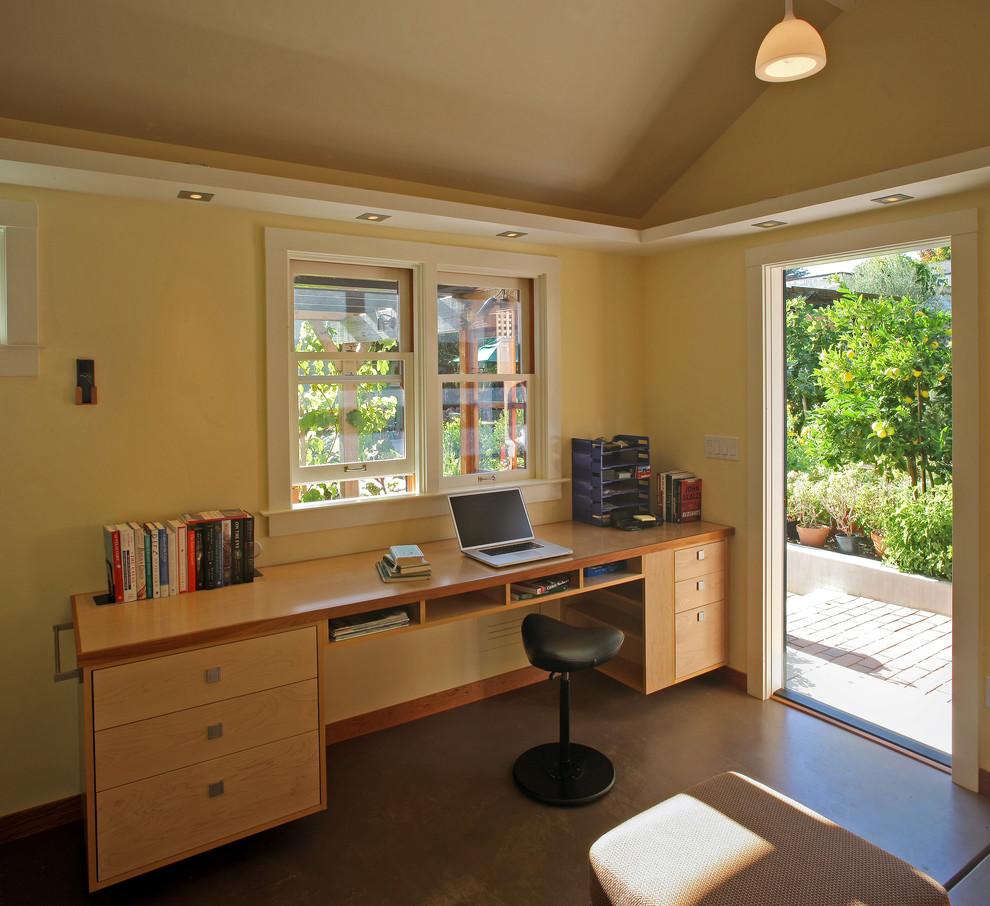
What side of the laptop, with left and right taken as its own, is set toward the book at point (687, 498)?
left

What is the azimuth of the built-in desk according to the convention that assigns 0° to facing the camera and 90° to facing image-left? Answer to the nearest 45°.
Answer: approximately 315°

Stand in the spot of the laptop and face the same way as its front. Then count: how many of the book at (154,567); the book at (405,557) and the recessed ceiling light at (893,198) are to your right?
2

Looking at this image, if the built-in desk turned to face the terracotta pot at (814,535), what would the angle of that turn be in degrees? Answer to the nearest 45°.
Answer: approximately 90° to its left

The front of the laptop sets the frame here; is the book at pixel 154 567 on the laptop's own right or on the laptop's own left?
on the laptop's own right

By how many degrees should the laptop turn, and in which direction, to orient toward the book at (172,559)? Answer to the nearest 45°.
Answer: approximately 90° to its right

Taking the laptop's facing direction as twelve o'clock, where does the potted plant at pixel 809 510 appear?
The potted plant is roughly at 9 o'clock from the laptop.

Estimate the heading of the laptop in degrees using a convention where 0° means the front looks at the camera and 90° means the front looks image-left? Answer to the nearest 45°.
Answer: approximately 315°

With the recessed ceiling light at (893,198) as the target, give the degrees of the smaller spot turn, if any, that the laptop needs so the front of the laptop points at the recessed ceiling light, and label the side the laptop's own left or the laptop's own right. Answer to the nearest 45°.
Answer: approximately 45° to the laptop's own left
